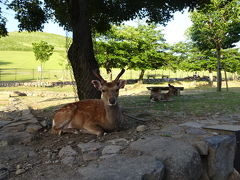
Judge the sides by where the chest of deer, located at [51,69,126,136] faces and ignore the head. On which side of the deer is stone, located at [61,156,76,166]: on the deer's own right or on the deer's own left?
on the deer's own right

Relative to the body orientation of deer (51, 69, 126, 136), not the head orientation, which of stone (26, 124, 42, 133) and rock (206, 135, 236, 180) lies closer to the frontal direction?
the rock

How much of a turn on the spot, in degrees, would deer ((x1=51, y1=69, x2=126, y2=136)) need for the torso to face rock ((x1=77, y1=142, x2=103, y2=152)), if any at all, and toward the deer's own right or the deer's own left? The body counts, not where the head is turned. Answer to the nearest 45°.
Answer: approximately 45° to the deer's own right

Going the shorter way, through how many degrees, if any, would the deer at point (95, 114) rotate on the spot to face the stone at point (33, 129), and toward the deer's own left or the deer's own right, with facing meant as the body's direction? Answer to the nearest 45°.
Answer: approximately 135° to the deer's own right

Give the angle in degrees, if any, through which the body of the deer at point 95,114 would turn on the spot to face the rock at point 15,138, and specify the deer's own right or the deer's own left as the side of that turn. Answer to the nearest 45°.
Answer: approximately 135° to the deer's own right

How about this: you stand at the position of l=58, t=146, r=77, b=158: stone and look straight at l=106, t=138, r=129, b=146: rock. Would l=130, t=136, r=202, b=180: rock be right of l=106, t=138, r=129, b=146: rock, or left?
right

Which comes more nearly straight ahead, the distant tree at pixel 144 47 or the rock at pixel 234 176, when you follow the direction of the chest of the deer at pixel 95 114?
the rock

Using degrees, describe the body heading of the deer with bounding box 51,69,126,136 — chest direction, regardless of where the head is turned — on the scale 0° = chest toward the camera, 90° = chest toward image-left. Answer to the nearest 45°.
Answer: approximately 315°

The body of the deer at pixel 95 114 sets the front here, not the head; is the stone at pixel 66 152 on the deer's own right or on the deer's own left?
on the deer's own right

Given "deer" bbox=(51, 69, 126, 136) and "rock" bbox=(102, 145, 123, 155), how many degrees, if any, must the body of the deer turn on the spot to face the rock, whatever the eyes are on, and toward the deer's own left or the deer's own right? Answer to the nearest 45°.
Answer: approximately 45° to the deer's own right

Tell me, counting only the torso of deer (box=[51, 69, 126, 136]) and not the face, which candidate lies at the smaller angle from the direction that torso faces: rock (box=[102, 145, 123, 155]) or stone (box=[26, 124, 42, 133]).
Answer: the rock

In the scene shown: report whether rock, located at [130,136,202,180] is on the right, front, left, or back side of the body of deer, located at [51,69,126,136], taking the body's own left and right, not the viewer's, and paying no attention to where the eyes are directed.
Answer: front
